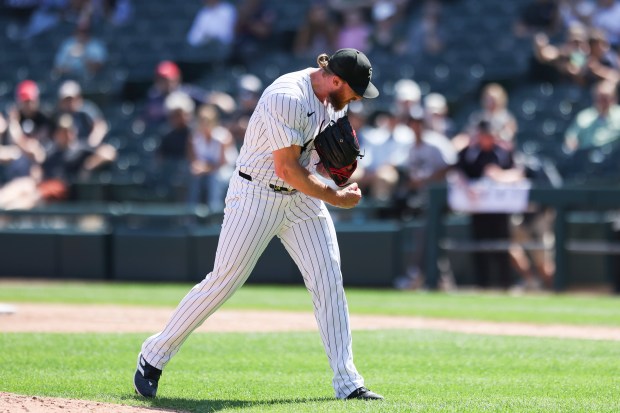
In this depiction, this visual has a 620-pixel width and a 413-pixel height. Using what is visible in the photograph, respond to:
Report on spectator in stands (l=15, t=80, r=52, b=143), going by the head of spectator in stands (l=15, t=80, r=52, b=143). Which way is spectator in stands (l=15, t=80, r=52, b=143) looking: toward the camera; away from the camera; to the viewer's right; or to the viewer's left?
toward the camera

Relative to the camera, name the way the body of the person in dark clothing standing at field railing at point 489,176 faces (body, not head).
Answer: toward the camera

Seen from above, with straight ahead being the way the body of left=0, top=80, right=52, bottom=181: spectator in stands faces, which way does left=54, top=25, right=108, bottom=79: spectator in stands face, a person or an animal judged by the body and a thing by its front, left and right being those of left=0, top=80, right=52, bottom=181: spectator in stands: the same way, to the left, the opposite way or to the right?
the same way

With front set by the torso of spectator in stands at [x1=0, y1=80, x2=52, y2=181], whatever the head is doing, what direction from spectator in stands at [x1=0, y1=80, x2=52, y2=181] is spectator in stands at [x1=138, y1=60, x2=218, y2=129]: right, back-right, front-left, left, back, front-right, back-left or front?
left

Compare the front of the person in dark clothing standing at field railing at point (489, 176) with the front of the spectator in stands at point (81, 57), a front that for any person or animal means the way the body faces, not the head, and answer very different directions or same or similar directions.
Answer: same or similar directions

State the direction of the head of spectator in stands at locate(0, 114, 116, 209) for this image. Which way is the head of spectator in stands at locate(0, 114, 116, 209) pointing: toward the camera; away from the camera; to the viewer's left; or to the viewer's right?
toward the camera

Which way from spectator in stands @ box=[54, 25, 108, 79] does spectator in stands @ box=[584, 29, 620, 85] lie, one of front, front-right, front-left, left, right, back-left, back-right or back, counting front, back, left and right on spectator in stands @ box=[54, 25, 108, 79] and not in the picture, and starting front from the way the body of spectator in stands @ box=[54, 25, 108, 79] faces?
front-left

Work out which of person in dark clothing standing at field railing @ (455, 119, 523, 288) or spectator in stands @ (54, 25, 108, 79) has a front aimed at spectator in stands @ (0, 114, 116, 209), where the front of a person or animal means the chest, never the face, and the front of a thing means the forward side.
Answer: spectator in stands @ (54, 25, 108, 79)

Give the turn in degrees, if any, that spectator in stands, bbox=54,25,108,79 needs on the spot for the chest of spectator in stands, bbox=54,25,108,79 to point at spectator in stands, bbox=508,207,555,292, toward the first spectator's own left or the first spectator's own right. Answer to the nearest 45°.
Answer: approximately 45° to the first spectator's own left

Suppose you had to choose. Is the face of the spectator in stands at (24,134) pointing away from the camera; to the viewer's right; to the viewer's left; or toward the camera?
toward the camera

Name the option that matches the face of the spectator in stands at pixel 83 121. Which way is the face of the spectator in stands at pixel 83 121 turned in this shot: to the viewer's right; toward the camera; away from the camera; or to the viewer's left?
toward the camera

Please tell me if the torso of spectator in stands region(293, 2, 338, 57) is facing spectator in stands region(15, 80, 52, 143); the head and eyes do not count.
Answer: no

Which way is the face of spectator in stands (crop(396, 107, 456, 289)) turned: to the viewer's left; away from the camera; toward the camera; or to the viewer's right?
toward the camera

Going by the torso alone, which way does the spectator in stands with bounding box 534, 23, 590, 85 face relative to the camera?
toward the camera

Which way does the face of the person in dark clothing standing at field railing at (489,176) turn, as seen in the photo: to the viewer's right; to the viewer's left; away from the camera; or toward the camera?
toward the camera
